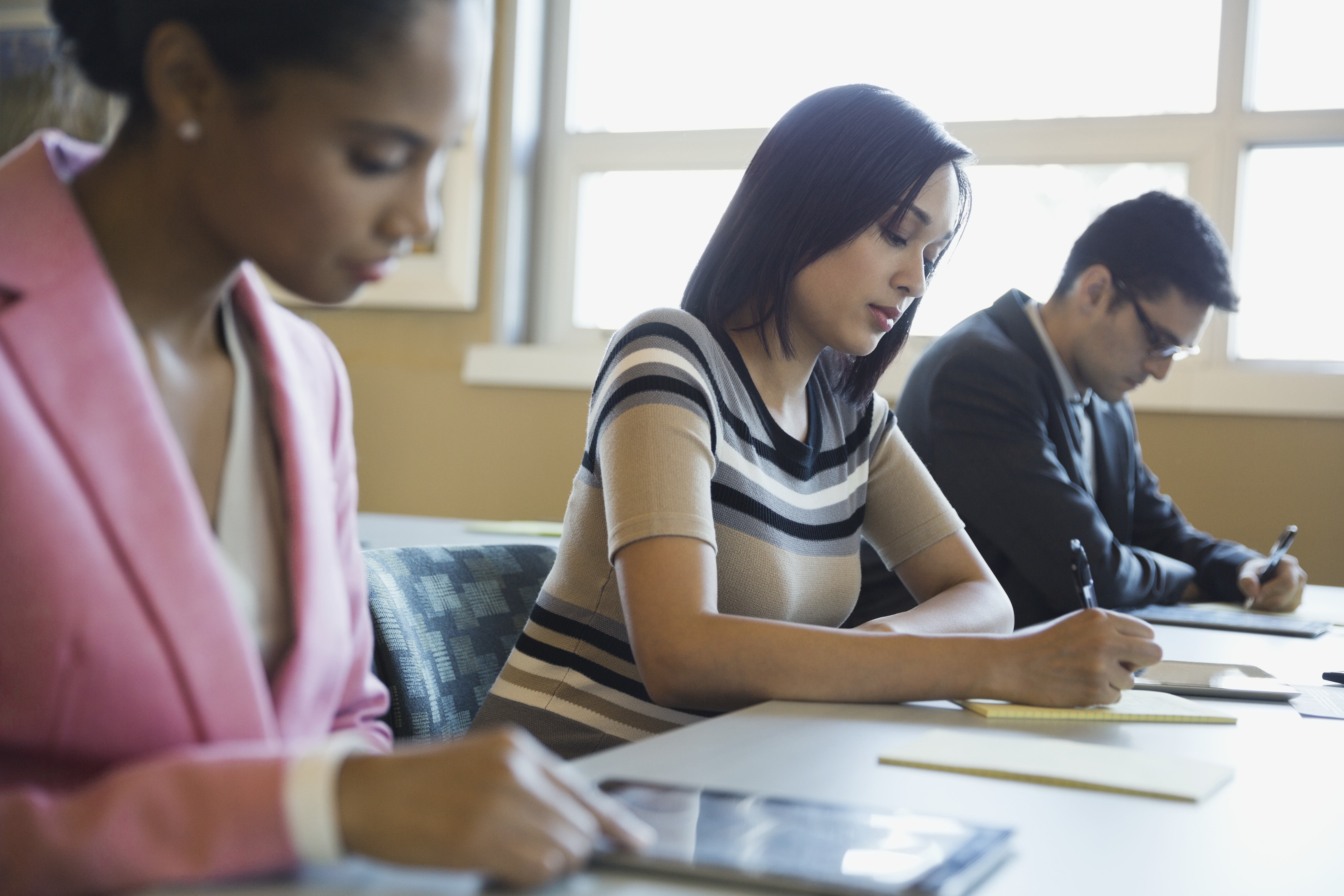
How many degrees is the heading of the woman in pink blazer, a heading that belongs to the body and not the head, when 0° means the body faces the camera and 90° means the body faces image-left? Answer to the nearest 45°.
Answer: approximately 315°

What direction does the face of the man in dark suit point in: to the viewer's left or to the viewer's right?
to the viewer's right

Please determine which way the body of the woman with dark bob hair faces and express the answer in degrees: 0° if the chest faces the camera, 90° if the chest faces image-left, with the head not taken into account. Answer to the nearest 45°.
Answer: approximately 315°

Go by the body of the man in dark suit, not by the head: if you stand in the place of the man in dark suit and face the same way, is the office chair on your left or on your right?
on your right

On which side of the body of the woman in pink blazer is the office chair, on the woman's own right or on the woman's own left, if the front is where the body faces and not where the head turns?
on the woman's own left

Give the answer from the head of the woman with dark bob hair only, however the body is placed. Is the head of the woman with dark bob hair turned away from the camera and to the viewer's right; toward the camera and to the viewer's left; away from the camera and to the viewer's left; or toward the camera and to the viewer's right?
toward the camera and to the viewer's right

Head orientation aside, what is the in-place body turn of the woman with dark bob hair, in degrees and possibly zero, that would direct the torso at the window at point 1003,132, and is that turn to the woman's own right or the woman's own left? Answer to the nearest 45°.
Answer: approximately 135° to the woman's own left

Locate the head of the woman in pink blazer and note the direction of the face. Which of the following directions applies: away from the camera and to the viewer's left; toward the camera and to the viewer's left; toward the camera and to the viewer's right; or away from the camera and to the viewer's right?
toward the camera and to the viewer's right
